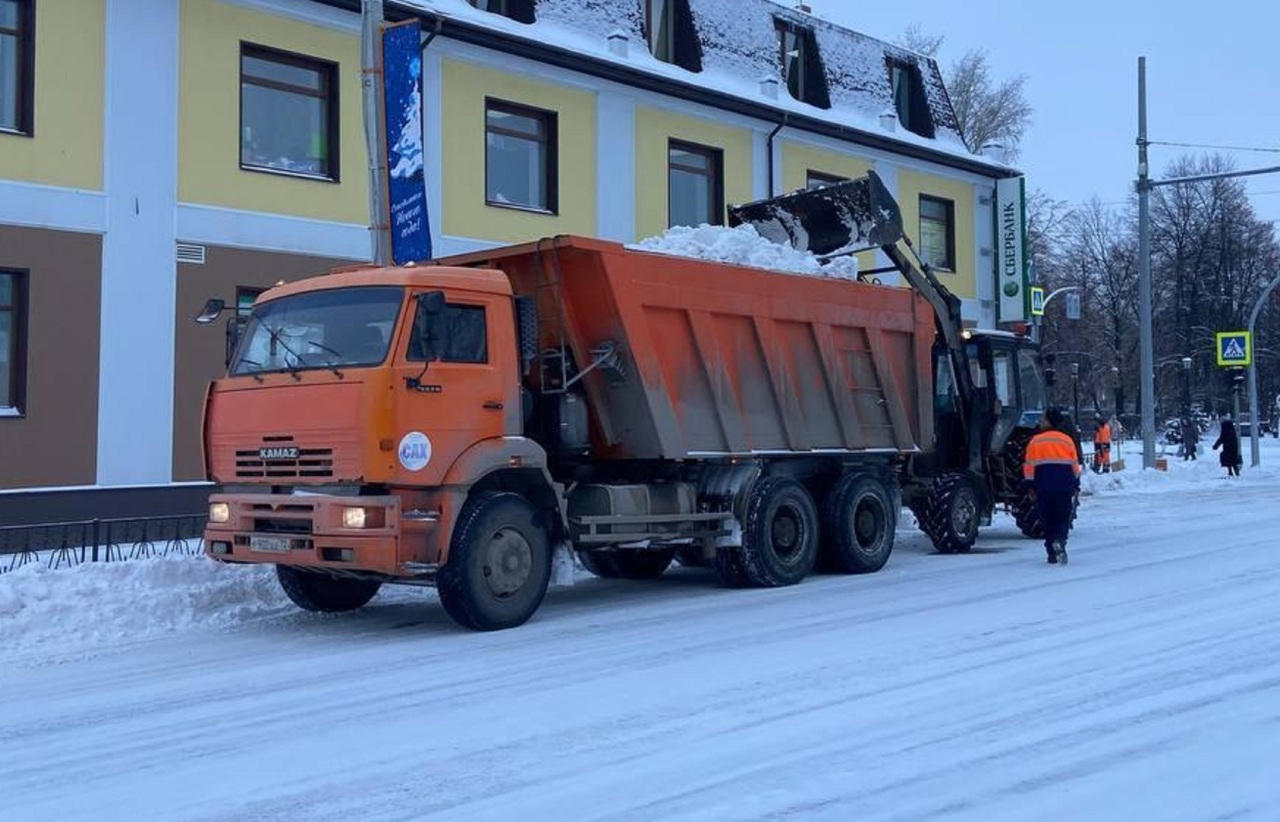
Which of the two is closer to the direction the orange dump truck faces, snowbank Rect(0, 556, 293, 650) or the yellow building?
the snowbank

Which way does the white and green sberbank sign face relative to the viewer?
toward the camera

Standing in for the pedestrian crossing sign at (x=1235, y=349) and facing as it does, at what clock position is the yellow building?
The yellow building is roughly at 1 o'clock from the pedestrian crossing sign.

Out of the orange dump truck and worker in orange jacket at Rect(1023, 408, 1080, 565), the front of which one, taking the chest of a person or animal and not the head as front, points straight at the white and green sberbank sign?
the worker in orange jacket

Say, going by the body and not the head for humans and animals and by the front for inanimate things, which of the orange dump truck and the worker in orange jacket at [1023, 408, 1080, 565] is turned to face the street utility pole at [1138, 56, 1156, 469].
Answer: the worker in orange jacket

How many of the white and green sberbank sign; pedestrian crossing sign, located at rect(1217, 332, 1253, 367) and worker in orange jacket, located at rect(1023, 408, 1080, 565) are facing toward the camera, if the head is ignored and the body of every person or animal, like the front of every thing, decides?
2

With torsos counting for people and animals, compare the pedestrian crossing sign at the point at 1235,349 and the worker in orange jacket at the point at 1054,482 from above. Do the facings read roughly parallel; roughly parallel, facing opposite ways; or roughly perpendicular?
roughly parallel, facing opposite ways

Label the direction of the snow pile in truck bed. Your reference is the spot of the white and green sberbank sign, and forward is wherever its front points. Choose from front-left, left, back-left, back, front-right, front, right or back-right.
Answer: front

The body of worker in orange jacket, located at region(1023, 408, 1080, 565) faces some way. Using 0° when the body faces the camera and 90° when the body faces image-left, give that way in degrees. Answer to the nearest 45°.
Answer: approximately 180°

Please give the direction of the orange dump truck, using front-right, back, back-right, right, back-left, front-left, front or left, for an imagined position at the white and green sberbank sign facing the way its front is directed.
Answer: front

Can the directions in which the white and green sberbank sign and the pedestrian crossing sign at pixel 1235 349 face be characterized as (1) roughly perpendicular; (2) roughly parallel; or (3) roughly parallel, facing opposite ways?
roughly parallel

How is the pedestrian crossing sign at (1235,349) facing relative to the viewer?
toward the camera

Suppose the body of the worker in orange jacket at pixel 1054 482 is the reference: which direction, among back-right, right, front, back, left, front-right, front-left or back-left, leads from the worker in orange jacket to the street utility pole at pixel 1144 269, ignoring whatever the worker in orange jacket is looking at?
front

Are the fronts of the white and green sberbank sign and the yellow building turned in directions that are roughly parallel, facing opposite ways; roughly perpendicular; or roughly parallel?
roughly perpendicular

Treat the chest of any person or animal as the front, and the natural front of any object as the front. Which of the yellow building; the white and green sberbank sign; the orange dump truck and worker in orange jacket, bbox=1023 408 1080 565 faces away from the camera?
the worker in orange jacket
